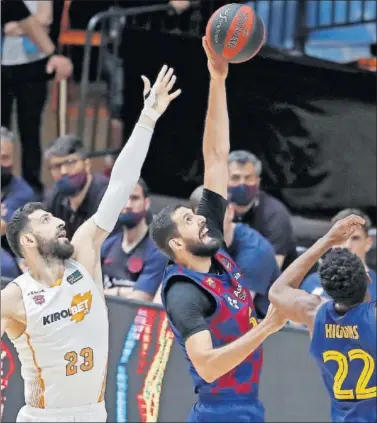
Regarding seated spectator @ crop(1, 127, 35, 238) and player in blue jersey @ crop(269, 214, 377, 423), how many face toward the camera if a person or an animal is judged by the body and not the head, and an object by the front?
1

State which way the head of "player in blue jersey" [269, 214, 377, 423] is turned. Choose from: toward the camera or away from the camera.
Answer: away from the camera

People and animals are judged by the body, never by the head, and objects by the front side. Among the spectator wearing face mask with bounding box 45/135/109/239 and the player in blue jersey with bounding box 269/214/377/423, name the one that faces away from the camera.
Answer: the player in blue jersey

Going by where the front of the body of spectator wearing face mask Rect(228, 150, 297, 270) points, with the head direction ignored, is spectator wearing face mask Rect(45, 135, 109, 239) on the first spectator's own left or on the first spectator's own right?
on the first spectator's own right

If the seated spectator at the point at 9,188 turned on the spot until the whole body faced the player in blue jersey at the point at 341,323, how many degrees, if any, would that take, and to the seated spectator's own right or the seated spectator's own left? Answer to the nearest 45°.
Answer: approximately 45° to the seated spectator's own left

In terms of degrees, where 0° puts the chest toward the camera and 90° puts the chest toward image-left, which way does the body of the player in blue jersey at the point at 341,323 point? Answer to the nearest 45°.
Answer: approximately 180°

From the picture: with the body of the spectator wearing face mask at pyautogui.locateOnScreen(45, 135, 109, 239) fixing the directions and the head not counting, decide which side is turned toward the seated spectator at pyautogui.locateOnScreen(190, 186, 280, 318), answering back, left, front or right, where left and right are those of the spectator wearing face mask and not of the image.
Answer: left

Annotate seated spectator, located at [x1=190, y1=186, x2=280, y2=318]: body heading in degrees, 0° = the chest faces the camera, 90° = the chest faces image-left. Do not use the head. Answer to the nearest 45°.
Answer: approximately 45°

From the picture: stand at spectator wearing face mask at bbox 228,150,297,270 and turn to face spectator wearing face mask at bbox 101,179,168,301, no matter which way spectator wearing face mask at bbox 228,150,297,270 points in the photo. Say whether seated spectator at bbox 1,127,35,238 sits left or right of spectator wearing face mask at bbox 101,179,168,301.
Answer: right

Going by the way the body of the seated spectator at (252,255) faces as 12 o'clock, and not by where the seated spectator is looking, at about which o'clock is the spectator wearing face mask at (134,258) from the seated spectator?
The spectator wearing face mask is roughly at 3 o'clock from the seated spectator.

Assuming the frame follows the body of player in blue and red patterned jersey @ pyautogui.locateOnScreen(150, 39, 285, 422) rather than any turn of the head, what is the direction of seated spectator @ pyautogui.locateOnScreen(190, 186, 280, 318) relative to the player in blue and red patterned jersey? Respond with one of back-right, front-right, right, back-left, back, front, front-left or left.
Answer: back-left

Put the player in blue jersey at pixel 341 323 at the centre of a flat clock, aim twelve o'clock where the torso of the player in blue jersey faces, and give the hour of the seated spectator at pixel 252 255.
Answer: The seated spectator is roughly at 11 o'clock from the player in blue jersey.
